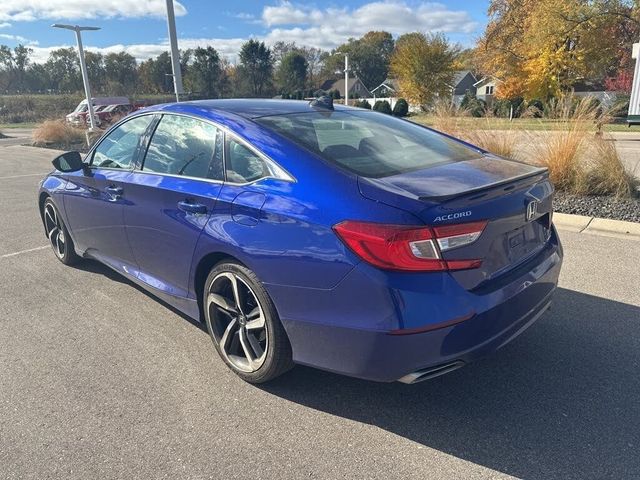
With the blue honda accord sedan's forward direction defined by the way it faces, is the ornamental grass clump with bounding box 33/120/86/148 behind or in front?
in front

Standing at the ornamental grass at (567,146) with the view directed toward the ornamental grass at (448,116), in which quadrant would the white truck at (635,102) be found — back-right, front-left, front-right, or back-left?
front-right

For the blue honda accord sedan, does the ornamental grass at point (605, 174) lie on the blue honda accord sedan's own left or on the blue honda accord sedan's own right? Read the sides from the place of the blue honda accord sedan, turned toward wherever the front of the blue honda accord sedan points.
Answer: on the blue honda accord sedan's own right

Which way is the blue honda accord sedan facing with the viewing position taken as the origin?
facing away from the viewer and to the left of the viewer

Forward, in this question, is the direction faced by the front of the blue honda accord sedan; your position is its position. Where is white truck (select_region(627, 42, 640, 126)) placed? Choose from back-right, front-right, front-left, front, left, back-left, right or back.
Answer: right

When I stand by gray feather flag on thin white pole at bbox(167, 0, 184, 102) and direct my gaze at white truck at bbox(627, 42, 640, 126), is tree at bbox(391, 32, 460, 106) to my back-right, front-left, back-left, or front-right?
front-left

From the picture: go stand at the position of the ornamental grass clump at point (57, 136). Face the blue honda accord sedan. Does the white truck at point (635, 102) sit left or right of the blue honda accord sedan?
left

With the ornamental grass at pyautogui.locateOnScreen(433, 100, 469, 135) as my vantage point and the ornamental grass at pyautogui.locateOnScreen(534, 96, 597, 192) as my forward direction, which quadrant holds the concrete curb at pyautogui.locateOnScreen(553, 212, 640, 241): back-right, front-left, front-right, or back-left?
front-right

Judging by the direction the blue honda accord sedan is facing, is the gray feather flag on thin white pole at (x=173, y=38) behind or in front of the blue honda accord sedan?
in front

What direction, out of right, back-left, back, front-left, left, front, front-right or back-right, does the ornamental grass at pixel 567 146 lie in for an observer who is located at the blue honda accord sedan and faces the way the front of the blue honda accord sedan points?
right

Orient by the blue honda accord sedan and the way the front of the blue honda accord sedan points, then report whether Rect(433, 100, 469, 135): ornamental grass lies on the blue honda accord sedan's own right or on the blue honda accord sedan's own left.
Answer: on the blue honda accord sedan's own right

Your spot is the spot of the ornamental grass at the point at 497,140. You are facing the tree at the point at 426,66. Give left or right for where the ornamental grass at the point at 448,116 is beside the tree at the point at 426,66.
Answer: left

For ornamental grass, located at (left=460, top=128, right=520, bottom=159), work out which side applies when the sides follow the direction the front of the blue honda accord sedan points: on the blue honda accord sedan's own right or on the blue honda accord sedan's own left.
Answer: on the blue honda accord sedan's own right

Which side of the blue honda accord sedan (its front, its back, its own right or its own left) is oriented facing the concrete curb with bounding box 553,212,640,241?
right

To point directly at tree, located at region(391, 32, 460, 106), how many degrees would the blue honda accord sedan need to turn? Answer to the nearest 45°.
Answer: approximately 45° to its right

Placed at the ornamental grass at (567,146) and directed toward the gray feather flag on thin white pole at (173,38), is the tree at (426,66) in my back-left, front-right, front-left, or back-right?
front-right

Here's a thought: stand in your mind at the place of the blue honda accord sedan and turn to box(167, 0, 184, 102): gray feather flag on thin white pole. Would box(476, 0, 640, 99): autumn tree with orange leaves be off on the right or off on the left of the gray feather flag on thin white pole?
right

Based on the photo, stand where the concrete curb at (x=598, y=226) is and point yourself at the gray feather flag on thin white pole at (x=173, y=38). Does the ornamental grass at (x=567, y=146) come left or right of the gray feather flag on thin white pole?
right
